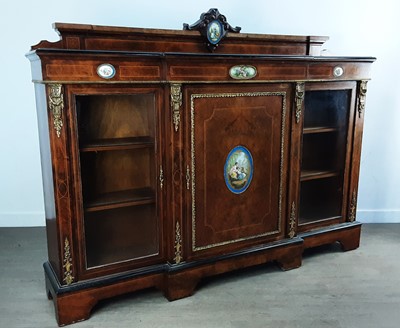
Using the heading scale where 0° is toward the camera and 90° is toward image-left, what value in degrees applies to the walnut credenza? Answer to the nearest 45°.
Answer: approximately 315°
